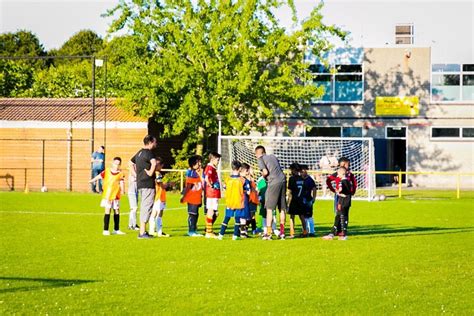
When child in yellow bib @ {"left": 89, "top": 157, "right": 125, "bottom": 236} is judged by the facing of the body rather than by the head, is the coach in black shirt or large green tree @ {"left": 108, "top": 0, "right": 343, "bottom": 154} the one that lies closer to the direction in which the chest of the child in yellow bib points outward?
the coach in black shirt

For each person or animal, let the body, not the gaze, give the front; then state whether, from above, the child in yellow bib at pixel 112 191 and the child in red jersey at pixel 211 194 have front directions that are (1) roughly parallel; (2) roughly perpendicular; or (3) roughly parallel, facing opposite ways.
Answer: roughly perpendicular

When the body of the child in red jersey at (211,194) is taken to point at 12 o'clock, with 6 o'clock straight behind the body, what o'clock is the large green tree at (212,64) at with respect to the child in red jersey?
The large green tree is roughly at 9 o'clock from the child in red jersey.

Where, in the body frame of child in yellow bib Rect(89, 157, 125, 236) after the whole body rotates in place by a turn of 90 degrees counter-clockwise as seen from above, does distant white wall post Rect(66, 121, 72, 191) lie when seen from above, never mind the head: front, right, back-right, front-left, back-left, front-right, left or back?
left

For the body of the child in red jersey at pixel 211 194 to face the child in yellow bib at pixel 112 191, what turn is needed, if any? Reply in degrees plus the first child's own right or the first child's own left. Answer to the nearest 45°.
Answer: approximately 180°

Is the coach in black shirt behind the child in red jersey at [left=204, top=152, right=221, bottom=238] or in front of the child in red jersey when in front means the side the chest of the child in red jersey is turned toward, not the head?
behind
